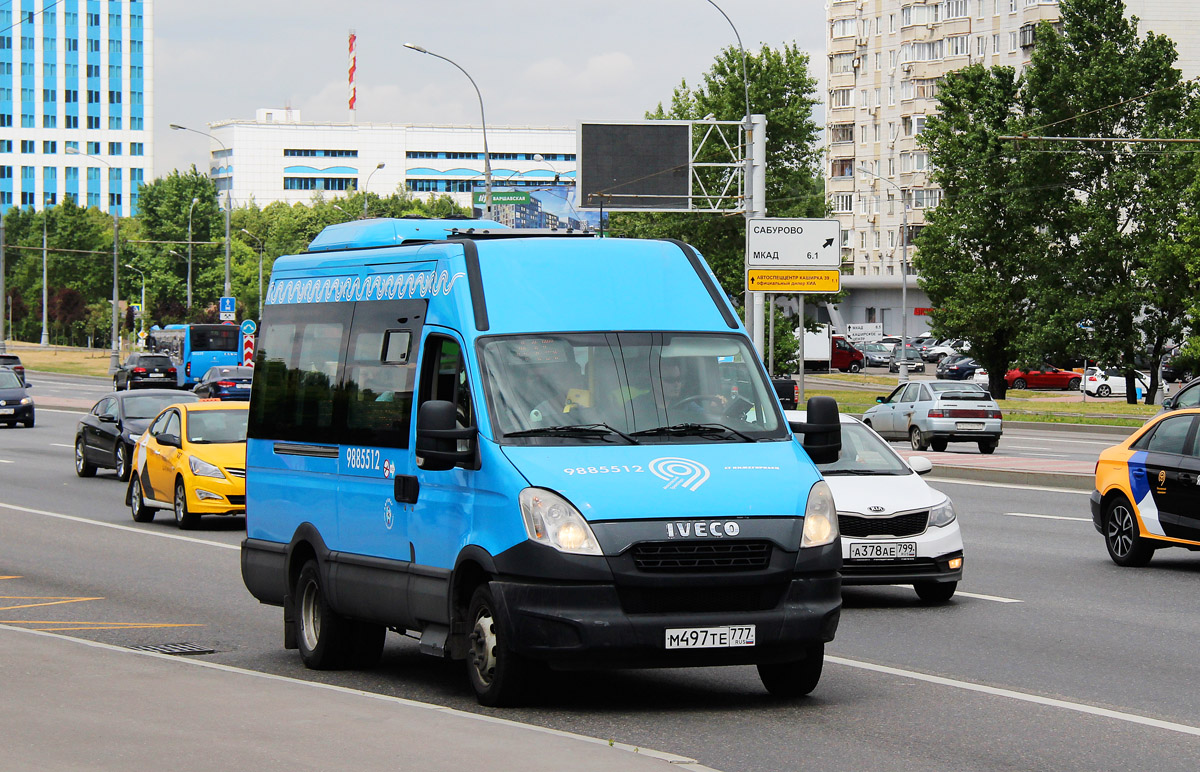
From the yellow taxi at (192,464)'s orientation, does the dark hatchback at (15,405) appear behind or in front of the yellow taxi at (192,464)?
behind

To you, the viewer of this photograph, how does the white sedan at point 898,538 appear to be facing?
facing the viewer and to the right of the viewer

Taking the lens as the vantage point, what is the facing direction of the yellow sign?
facing the viewer

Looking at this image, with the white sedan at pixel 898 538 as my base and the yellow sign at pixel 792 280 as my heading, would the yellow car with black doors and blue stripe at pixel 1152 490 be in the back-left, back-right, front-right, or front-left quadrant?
front-right

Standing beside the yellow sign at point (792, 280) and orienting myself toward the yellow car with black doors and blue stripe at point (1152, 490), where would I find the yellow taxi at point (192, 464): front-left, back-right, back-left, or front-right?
front-right

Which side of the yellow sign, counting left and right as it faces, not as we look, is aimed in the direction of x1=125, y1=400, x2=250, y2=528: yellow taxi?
front

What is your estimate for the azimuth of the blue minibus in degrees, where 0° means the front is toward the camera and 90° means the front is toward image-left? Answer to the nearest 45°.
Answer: approximately 315°

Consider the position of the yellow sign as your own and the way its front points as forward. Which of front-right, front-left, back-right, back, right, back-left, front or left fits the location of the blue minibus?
front

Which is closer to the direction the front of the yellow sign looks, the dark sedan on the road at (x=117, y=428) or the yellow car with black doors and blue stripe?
the yellow car with black doors and blue stripe

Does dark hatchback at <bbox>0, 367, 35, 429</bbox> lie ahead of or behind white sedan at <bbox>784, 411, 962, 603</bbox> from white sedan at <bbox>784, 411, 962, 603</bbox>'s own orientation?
behind
